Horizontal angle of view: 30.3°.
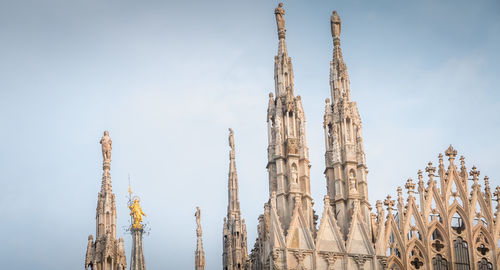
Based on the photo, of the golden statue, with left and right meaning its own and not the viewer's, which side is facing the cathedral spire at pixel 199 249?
left

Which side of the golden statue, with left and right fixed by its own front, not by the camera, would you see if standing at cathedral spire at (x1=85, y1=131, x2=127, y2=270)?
front

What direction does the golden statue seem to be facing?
toward the camera

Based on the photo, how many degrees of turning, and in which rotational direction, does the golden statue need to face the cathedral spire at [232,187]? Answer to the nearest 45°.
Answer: approximately 45° to its left

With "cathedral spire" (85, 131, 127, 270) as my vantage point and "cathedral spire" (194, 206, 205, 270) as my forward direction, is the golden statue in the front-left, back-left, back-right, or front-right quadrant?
front-left
